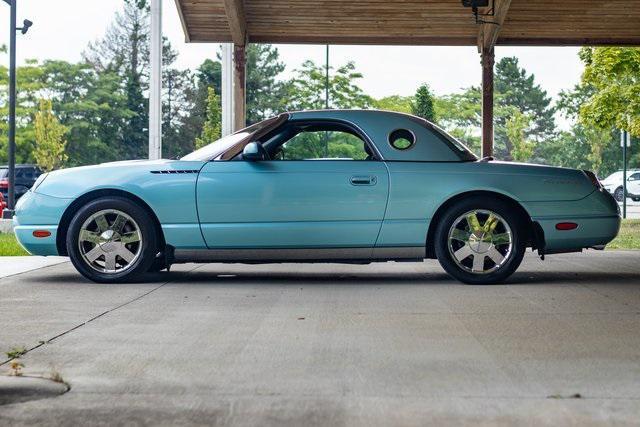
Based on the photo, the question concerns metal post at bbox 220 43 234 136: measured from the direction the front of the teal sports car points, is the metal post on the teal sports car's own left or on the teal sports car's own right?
on the teal sports car's own right

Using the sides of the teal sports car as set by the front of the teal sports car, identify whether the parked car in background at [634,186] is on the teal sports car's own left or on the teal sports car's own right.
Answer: on the teal sports car's own right

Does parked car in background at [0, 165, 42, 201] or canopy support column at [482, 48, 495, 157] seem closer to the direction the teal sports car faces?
the parked car in background

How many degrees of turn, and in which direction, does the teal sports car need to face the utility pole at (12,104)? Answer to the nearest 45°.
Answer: approximately 45° to its right

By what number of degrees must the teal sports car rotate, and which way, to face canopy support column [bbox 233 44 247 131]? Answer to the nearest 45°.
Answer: approximately 90° to its right

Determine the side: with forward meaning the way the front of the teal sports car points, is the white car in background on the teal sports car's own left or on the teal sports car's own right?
on the teal sports car's own right

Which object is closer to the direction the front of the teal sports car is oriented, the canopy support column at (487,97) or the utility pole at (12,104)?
the utility pole

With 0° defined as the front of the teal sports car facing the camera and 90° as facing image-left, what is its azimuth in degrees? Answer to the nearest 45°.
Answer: approximately 90°
